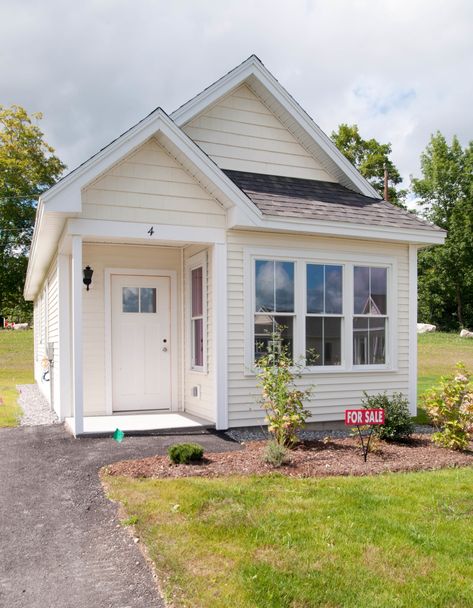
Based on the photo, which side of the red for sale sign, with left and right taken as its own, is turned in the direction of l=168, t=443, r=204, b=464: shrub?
right

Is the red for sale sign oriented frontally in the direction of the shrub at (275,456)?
no

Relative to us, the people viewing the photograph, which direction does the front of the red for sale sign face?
facing the viewer

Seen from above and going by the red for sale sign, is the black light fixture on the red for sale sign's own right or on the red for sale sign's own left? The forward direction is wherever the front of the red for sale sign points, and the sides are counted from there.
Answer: on the red for sale sign's own right

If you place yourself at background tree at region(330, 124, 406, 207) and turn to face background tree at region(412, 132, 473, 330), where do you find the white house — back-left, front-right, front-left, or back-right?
back-right

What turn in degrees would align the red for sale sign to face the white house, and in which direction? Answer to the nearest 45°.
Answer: approximately 135° to its right

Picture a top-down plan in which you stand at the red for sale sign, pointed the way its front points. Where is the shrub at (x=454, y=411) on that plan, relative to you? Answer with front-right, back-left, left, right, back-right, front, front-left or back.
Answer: back-left

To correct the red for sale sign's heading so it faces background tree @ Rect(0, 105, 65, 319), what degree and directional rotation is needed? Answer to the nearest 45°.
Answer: approximately 135° to its right

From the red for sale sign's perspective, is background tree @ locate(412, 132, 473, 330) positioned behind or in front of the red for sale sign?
behind

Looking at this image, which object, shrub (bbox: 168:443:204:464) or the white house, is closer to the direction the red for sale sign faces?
the shrub

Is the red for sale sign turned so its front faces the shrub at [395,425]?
no

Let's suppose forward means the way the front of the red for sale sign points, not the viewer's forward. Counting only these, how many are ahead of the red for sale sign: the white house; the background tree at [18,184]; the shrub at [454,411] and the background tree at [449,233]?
0

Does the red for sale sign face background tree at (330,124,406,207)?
no

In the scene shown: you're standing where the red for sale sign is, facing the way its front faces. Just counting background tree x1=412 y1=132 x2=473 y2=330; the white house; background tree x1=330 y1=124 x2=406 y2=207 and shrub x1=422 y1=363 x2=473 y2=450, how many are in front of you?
0

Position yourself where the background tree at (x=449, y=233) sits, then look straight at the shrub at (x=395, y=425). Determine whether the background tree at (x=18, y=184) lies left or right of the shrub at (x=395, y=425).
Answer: right

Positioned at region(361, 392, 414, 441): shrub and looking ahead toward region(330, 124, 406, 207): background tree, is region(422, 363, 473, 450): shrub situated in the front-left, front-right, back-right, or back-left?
back-right
